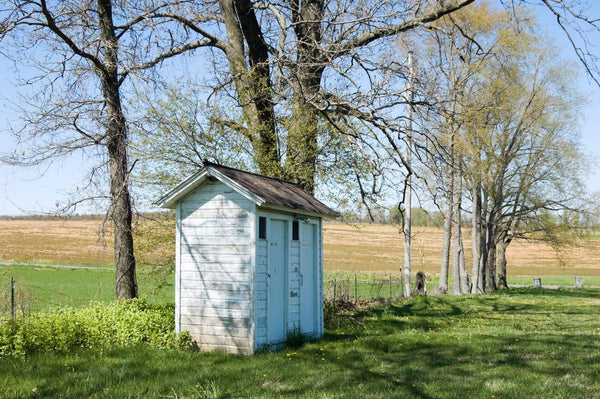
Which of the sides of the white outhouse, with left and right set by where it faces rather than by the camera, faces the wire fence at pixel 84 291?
back

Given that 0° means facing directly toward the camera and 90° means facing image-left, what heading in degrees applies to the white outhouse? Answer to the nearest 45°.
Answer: approximately 315°

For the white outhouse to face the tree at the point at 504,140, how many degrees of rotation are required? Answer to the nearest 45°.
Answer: approximately 90° to its left

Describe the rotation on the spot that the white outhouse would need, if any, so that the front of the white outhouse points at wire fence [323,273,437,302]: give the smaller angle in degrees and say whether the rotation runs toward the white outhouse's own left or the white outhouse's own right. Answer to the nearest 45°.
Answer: approximately 135° to the white outhouse's own left

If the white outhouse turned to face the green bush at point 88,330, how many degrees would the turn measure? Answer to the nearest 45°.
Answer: approximately 135° to its right
